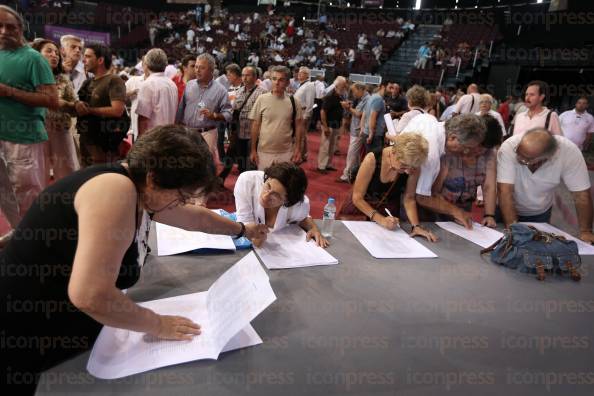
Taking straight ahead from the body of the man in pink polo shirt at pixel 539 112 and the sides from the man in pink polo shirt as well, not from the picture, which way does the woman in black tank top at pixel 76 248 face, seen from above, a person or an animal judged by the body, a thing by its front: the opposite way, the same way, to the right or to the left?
the opposite way

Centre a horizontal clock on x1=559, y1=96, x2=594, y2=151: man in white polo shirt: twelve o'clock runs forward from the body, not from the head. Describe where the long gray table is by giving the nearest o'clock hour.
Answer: The long gray table is roughly at 12 o'clock from the man in white polo shirt.

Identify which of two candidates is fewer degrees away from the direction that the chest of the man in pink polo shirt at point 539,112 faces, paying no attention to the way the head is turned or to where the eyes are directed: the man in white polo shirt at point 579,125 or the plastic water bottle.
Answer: the plastic water bottle

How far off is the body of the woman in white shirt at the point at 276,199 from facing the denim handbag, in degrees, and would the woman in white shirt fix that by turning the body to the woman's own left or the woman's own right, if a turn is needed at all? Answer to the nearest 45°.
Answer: approximately 90° to the woman's own left

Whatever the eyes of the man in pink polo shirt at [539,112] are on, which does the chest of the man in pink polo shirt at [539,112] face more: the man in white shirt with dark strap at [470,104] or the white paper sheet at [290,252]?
the white paper sheet

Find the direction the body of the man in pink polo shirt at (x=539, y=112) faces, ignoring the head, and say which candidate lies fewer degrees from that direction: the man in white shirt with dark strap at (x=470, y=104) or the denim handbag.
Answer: the denim handbag

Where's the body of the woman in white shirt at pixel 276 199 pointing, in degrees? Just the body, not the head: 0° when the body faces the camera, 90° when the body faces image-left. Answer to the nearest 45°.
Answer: approximately 0°

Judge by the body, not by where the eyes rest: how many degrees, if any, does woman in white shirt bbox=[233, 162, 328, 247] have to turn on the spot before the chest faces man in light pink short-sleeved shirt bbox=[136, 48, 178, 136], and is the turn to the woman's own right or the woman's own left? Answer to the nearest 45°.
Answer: approximately 135° to the woman's own right

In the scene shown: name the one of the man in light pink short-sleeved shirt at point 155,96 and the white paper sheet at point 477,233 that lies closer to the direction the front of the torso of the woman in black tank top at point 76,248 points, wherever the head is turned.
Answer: the white paper sheet
